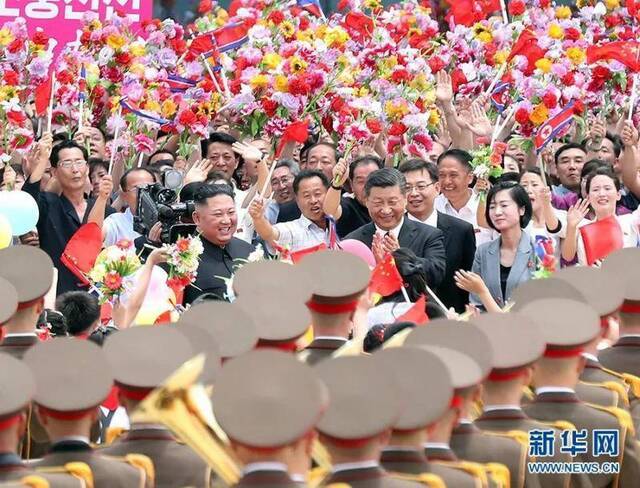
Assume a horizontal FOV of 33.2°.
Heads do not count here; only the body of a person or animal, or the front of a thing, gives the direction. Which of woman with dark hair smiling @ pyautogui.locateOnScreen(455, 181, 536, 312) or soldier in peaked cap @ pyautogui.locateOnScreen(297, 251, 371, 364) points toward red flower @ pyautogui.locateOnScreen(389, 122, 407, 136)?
the soldier in peaked cap

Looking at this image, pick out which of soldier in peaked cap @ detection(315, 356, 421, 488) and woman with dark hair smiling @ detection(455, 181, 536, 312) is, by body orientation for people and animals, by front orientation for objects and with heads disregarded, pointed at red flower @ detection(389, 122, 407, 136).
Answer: the soldier in peaked cap

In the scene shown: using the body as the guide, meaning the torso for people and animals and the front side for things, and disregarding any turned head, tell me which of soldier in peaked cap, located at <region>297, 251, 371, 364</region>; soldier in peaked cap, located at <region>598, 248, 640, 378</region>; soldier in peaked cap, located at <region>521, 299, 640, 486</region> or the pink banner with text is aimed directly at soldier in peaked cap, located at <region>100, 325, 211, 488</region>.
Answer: the pink banner with text

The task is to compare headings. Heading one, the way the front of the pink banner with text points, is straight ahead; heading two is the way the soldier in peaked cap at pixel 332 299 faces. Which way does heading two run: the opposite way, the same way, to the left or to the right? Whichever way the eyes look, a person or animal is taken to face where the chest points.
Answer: the opposite way

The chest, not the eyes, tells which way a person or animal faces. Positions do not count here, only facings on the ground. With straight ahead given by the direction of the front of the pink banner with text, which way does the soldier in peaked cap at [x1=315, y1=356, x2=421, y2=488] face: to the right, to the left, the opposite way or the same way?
the opposite way

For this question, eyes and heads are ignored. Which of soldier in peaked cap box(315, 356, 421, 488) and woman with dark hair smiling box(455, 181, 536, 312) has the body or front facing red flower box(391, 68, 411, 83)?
the soldier in peaked cap

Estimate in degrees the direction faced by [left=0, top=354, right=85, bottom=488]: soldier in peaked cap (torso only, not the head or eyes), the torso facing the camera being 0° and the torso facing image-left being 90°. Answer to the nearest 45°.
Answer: approximately 180°

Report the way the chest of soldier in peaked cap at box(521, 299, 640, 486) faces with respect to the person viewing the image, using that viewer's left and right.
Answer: facing away from the viewer

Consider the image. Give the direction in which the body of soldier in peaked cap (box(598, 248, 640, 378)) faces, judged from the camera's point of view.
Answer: away from the camera

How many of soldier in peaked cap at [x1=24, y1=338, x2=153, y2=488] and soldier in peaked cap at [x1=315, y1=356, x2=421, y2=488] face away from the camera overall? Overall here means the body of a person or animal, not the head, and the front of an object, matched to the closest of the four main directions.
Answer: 2

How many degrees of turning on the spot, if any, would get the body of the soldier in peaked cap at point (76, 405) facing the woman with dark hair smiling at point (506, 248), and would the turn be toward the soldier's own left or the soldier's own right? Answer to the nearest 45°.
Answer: approximately 45° to the soldier's own right

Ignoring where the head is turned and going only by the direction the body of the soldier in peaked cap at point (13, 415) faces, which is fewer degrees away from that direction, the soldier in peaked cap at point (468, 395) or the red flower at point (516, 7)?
the red flower
